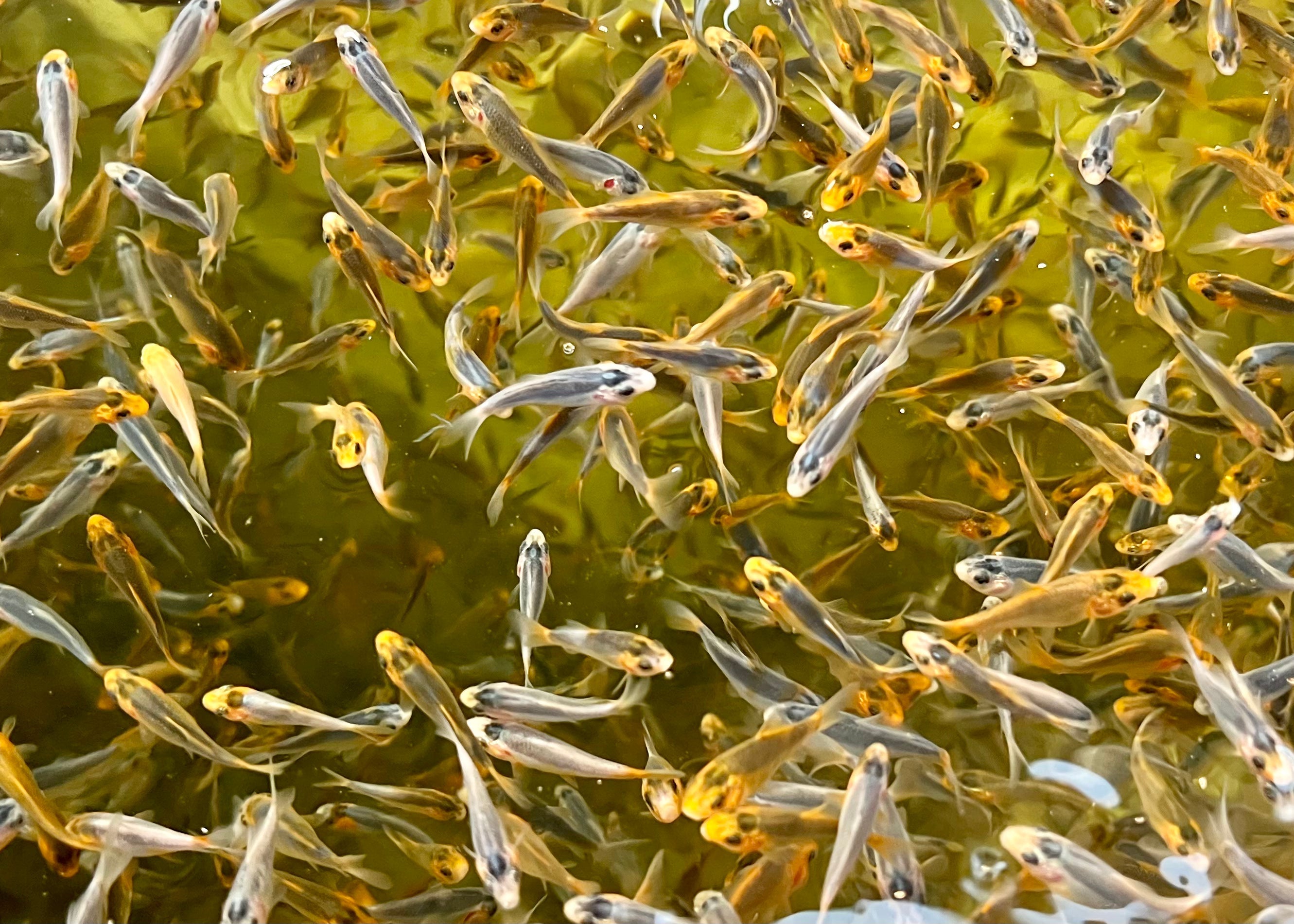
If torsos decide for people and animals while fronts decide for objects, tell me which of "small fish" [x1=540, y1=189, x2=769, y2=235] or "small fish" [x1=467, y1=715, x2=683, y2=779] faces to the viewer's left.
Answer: "small fish" [x1=467, y1=715, x2=683, y2=779]

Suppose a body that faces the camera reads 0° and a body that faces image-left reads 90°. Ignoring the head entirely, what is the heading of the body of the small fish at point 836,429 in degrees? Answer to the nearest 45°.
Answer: approximately 45°

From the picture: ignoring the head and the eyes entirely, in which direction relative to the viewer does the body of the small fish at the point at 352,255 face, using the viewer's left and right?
facing away from the viewer and to the left of the viewer

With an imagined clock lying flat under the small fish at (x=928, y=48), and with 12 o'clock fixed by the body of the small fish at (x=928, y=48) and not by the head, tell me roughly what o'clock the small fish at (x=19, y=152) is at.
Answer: the small fish at (x=19, y=152) is roughly at 4 o'clock from the small fish at (x=928, y=48).

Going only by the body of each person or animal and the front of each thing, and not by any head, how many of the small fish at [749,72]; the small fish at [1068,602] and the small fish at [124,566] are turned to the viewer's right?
1

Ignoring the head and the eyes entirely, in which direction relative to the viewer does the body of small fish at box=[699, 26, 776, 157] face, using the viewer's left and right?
facing away from the viewer and to the left of the viewer

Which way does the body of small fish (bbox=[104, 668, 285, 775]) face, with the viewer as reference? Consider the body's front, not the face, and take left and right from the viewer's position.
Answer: facing away from the viewer and to the left of the viewer

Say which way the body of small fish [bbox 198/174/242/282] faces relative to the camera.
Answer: away from the camera

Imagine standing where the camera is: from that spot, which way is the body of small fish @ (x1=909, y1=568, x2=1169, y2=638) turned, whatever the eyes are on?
to the viewer's right

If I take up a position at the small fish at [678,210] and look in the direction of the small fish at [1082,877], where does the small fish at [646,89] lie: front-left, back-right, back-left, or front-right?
back-left
